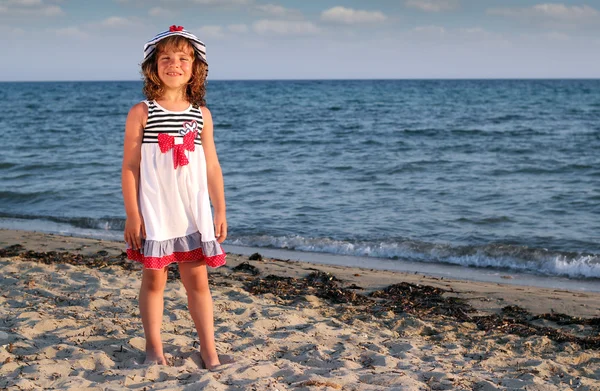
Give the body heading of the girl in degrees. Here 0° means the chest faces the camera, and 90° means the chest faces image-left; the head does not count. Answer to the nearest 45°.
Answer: approximately 0°
